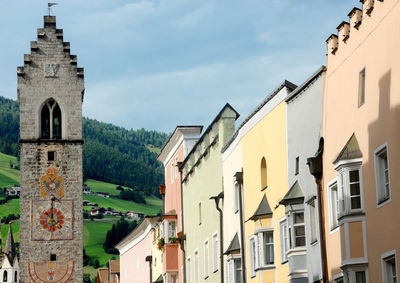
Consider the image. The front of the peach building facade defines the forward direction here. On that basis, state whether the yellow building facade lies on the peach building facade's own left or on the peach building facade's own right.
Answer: on the peach building facade's own right

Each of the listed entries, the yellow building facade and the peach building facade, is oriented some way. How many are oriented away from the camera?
0

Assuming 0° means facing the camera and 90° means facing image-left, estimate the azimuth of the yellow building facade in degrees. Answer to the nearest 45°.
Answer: approximately 45°

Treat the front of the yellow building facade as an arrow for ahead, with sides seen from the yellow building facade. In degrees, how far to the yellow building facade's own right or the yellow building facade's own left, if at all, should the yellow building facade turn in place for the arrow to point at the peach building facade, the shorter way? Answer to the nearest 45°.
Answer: approximately 45° to the yellow building facade's own left
